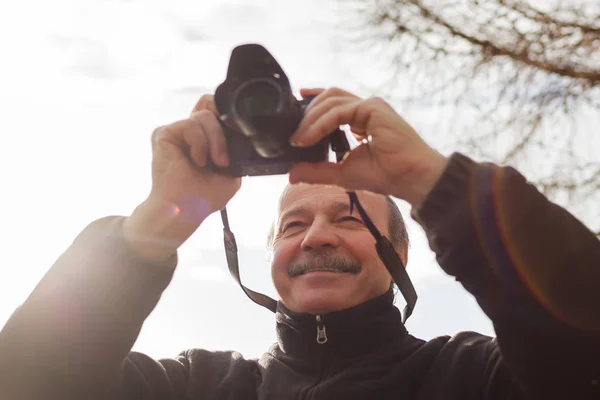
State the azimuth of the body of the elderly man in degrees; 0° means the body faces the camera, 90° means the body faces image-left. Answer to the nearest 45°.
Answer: approximately 0°
